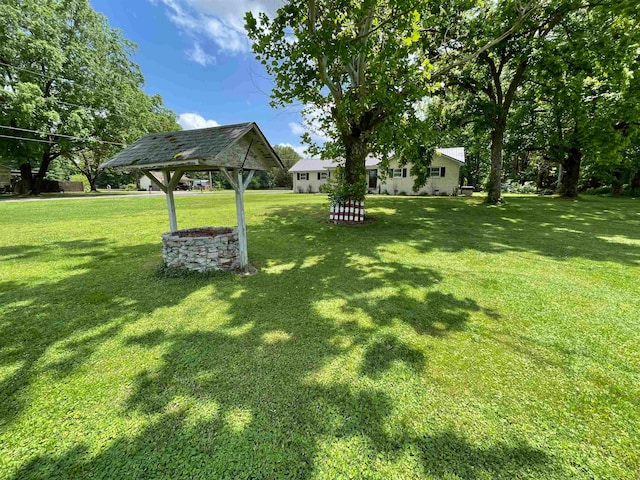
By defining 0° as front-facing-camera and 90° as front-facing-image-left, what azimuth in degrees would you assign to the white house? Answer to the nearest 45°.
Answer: approximately 0°

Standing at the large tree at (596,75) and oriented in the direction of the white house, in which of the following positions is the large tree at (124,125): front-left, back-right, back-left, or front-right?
front-left

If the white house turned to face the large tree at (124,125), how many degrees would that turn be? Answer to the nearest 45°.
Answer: approximately 90° to its right

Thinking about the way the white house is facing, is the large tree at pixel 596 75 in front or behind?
in front

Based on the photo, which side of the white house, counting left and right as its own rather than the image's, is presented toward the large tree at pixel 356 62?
front

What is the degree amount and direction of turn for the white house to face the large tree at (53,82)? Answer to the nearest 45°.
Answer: approximately 90° to its right

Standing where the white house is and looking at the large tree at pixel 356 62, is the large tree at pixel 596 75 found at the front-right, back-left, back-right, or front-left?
front-left

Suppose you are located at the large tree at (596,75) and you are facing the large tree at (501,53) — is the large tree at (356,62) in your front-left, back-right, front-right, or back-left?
front-left

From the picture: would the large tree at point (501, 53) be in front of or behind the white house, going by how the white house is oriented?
in front
